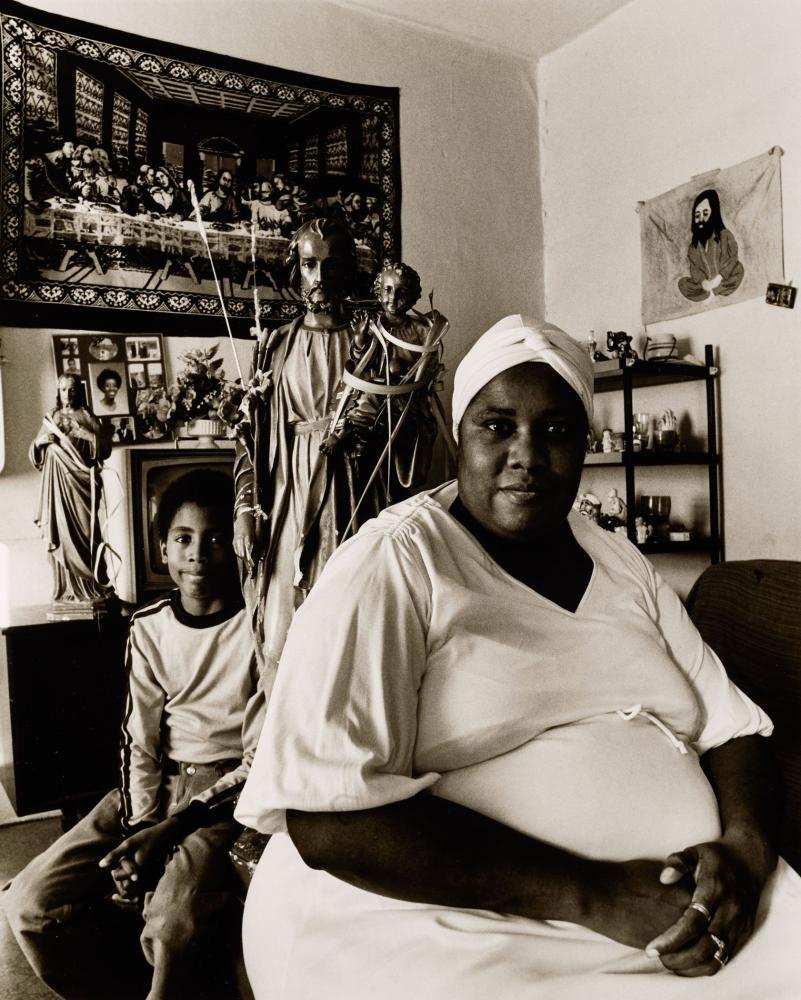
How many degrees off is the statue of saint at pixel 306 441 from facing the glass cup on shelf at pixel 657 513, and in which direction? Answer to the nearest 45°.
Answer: approximately 135° to its left

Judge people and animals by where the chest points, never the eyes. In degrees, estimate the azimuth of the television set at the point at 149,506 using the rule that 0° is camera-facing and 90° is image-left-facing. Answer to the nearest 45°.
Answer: approximately 0°

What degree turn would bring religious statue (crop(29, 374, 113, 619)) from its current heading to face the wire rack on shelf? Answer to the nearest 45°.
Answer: approximately 90° to its left

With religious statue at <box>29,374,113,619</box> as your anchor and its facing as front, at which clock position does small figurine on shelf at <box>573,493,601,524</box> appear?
The small figurine on shelf is roughly at 9 o'clock from the religious statue.

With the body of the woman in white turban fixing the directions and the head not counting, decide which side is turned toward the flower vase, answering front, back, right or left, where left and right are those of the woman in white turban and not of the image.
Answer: back

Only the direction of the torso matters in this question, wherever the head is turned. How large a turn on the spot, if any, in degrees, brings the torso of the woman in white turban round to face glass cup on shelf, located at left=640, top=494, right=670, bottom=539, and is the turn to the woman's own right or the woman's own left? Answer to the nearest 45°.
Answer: approximately 135° to the woman's own left

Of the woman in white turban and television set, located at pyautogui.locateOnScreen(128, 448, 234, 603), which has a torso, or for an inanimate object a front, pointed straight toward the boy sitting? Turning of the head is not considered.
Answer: the television set

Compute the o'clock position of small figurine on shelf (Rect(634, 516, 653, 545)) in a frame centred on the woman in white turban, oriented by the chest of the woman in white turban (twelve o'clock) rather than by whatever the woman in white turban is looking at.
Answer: The small figurine on shelf is roughly at 8 o'clock from the woman in white turban.

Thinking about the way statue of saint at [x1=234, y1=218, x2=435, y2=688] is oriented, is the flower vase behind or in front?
behind

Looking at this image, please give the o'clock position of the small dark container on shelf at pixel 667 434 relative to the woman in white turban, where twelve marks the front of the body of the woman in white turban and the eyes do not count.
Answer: The small dark container on shelf is roughly at 8 o'clock from the woman in white turban.

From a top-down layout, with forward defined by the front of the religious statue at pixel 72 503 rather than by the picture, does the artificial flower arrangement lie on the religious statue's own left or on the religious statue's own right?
on the religious statue's own left
